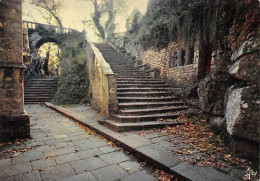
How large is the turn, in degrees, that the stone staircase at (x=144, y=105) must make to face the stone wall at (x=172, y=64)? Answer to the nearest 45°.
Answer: approximately 135° to its left

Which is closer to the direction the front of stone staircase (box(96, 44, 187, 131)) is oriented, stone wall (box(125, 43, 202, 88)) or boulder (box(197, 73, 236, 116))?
the boulder

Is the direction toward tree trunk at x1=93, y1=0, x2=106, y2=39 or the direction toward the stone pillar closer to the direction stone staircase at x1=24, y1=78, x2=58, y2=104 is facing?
the stone pillar

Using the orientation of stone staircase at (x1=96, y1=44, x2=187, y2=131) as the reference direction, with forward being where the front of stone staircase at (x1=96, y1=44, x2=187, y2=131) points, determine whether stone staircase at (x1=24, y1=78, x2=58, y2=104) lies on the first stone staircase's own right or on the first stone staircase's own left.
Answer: on the first stone staircase's own right

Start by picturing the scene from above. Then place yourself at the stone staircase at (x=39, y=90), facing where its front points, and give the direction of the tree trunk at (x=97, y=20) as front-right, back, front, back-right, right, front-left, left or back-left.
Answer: back-left

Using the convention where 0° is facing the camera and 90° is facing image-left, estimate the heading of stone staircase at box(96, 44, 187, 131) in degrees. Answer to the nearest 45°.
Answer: approximately 0°

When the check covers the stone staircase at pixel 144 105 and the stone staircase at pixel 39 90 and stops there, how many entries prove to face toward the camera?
2

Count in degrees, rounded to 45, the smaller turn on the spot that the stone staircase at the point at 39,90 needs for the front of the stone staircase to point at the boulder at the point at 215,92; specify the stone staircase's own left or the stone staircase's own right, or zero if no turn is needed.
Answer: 0° — it already faces it

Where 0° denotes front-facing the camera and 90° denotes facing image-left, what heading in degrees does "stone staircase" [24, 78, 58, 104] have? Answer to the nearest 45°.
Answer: approximately 0°

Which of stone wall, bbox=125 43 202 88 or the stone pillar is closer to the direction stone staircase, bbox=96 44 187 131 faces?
the stone pillar

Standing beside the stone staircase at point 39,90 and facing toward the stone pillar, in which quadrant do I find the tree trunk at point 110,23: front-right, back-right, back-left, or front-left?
back-left
